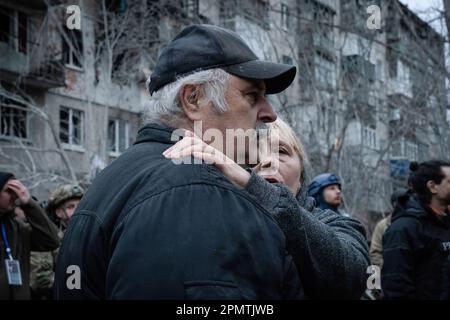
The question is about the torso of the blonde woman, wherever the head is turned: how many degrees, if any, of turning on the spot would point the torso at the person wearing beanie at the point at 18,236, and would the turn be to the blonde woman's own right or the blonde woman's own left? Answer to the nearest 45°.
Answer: approximately 90° to the blonde woman's own right

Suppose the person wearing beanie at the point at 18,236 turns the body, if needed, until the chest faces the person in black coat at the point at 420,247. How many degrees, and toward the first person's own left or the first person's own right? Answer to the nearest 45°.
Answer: approximately 45° to the first person's own left

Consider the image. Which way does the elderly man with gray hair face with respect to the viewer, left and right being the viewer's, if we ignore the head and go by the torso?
facing to the right of the viewer

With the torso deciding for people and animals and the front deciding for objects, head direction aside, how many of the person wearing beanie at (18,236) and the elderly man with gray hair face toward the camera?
1

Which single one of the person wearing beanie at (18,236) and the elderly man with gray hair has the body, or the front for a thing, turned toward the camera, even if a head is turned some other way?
the person wearing beanie

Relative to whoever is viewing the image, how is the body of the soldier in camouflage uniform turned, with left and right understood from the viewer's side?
facing the viewer and to the right of the viewer

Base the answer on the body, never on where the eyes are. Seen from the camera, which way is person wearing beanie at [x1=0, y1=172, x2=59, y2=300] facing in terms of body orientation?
toward the camera

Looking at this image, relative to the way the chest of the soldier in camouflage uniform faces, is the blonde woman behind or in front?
in front
